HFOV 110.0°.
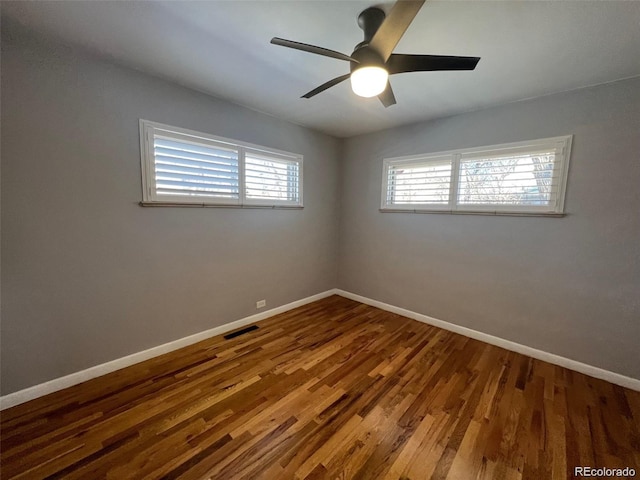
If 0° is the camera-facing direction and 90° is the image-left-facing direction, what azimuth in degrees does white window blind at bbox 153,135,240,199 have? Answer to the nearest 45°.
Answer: approximately 315°

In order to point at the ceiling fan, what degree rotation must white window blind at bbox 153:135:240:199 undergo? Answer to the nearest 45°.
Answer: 0° — it already faces it
